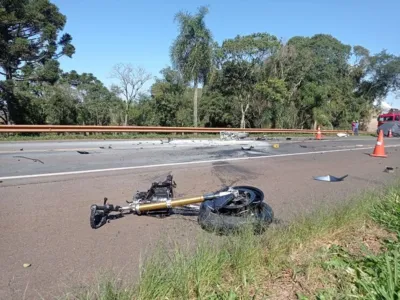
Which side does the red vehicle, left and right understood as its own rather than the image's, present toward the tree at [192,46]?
front

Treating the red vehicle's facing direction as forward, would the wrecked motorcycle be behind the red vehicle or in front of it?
in front

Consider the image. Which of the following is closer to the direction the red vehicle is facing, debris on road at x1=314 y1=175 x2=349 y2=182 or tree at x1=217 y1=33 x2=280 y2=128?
the tree

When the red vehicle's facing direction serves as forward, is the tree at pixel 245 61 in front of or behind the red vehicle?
in front

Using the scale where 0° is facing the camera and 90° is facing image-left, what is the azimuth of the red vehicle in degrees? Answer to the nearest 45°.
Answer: approximately 45°

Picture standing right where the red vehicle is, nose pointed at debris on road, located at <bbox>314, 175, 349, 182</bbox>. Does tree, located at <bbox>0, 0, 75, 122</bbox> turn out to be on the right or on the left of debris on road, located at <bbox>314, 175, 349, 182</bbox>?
right

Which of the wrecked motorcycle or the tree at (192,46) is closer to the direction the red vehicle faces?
the tree

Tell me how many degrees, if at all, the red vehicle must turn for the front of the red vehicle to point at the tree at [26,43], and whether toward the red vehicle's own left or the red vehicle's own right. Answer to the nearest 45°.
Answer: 0° — it already faces it

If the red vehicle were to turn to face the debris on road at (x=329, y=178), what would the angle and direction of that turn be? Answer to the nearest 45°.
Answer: approximately 45° to its left

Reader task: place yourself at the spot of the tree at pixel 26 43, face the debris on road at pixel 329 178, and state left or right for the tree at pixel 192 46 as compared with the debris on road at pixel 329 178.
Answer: left
